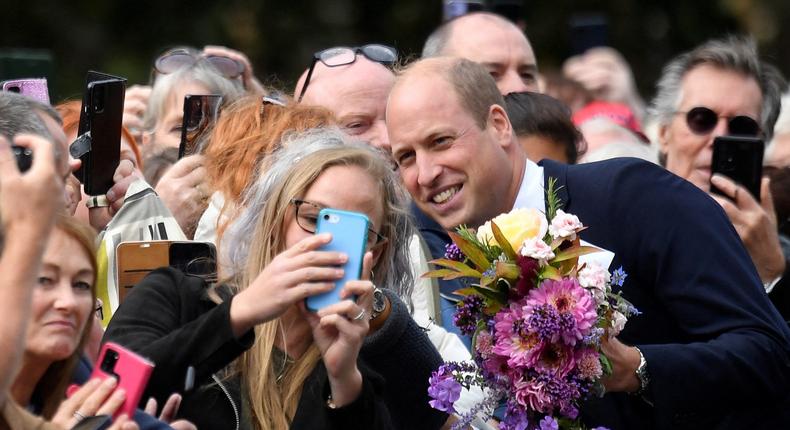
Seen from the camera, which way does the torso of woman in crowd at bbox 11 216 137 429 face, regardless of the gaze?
toward the camera

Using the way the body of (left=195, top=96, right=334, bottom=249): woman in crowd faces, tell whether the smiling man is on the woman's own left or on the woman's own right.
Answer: on the woman's own right

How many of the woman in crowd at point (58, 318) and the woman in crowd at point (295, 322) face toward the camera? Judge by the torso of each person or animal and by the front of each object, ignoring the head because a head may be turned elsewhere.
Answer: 2

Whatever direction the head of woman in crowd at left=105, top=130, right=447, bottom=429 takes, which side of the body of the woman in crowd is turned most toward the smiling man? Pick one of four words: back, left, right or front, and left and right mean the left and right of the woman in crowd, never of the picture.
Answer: left

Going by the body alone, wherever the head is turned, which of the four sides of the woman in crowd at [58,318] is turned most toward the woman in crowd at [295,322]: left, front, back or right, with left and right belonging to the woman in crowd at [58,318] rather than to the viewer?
left

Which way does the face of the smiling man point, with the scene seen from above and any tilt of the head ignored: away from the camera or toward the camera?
toward the camera

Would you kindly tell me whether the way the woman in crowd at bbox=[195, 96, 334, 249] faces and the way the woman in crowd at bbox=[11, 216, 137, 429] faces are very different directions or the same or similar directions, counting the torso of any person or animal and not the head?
very different directions

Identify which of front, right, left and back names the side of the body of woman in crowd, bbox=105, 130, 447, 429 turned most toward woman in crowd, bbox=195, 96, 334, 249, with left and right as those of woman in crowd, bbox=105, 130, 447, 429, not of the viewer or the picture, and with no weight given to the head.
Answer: back

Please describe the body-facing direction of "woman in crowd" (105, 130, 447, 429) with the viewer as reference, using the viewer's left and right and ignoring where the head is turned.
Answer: facing the viewer

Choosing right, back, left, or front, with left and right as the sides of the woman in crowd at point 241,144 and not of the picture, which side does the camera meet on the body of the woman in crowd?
back

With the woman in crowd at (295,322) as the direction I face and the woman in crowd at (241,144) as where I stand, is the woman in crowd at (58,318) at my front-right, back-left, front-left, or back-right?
front-right
